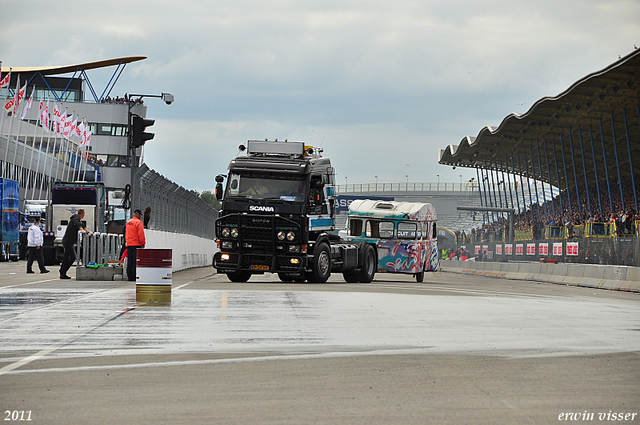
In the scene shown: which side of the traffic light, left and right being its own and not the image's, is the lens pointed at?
right

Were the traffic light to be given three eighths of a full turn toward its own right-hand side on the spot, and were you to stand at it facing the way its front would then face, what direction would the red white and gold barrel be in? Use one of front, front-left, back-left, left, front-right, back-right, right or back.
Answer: front-left

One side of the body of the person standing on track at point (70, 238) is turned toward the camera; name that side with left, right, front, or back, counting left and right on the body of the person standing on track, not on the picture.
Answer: right

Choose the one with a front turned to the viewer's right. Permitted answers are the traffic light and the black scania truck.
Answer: the traffic light

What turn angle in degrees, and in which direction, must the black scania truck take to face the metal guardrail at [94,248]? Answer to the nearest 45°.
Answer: approximately 45° to its right

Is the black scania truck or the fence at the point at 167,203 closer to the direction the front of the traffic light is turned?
the black scania truck

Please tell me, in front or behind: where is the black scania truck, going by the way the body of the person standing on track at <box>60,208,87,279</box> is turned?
in front

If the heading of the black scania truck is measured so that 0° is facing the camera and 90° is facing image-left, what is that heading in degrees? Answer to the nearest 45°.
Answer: approximately 45°

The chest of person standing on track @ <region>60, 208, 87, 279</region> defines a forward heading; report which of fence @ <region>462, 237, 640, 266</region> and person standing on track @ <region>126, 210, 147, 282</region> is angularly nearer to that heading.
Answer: the fence
